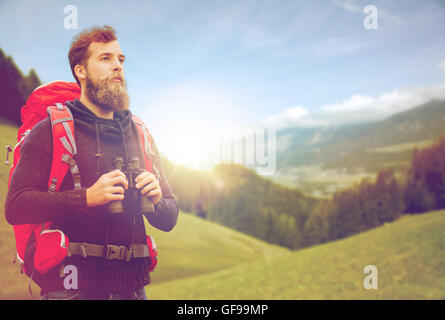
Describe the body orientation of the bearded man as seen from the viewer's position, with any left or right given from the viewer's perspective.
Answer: facing the viewer and to the right of the viewer

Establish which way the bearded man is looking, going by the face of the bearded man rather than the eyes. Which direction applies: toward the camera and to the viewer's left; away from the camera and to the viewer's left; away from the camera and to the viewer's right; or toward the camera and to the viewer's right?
toward the camera and to the viewer's right
